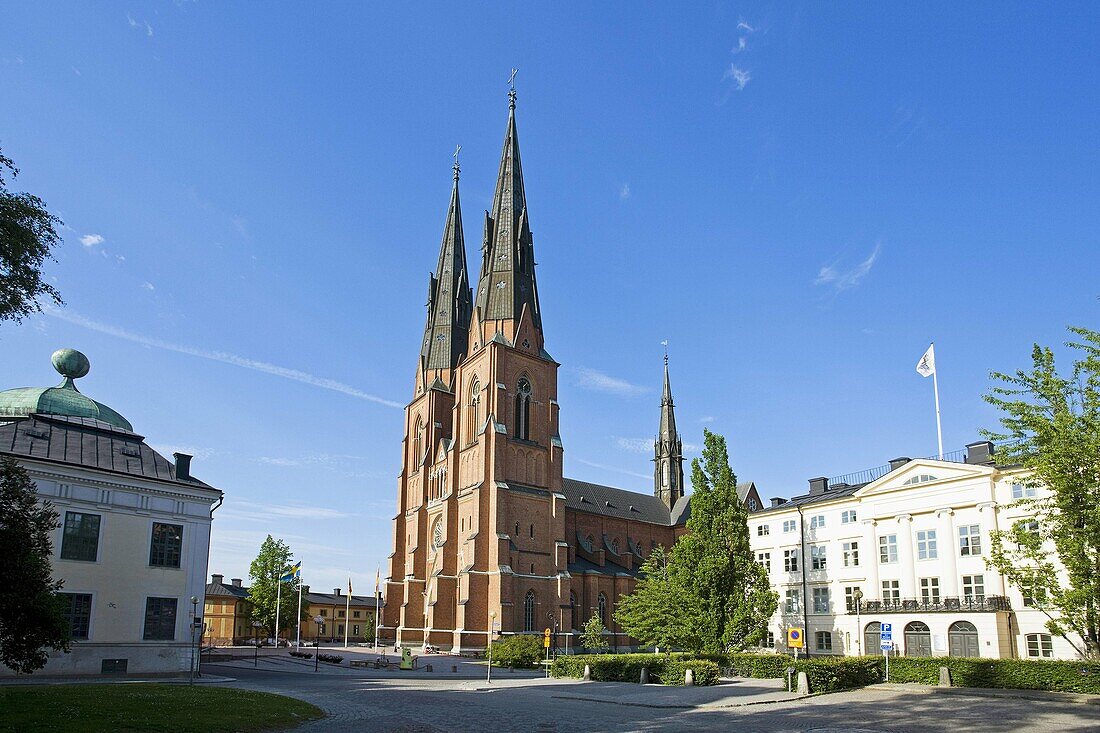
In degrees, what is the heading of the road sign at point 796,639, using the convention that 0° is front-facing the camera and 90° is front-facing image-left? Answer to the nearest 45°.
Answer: approximately 0°

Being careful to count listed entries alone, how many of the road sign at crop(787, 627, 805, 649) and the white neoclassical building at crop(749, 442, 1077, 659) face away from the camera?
0

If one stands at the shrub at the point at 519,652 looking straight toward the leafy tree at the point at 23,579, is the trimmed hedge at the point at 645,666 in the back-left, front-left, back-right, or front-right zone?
front-left

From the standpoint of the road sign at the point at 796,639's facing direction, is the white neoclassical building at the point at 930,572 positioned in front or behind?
behind

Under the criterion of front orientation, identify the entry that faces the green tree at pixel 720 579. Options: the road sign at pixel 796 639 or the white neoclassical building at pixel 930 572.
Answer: the white neoclassical building

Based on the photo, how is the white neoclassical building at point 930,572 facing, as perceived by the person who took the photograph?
facing the viewer and to the left of the viewer

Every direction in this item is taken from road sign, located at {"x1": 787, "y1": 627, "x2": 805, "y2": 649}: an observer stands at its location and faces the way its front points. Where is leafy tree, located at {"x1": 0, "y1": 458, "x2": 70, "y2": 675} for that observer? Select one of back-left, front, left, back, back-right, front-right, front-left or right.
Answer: front-right

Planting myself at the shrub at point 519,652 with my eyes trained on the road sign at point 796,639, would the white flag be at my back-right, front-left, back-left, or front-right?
front-left

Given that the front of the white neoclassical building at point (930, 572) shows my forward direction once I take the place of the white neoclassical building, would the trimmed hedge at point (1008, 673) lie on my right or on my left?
on my left

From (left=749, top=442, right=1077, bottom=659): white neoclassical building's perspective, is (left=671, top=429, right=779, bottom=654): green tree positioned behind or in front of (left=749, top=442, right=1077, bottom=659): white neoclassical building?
in front

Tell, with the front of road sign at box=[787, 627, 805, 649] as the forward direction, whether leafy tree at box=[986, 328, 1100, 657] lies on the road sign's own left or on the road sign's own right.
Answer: on the road sign's own left

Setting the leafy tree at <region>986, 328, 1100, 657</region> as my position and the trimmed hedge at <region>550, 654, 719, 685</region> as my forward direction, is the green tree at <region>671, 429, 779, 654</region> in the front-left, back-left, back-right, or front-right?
front-right

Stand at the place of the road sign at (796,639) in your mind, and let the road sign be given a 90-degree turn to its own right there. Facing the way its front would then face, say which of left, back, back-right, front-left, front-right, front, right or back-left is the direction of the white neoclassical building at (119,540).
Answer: front
